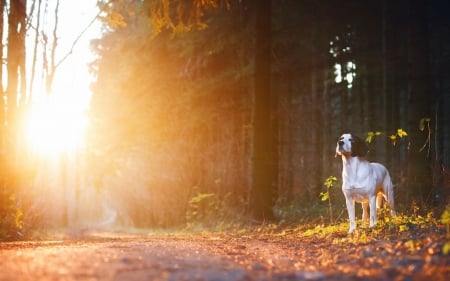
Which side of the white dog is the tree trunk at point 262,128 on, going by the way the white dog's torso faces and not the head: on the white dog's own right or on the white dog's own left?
on the white dog's own right

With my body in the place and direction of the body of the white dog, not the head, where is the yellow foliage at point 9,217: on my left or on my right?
on my right

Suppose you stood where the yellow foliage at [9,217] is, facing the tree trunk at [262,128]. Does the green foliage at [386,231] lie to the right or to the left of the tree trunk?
right

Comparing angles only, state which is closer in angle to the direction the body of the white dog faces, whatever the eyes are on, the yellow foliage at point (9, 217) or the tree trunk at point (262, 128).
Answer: the yellow foliage

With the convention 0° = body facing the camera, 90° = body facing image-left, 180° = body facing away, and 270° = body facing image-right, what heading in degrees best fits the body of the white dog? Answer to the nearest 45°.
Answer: approximately 45°
